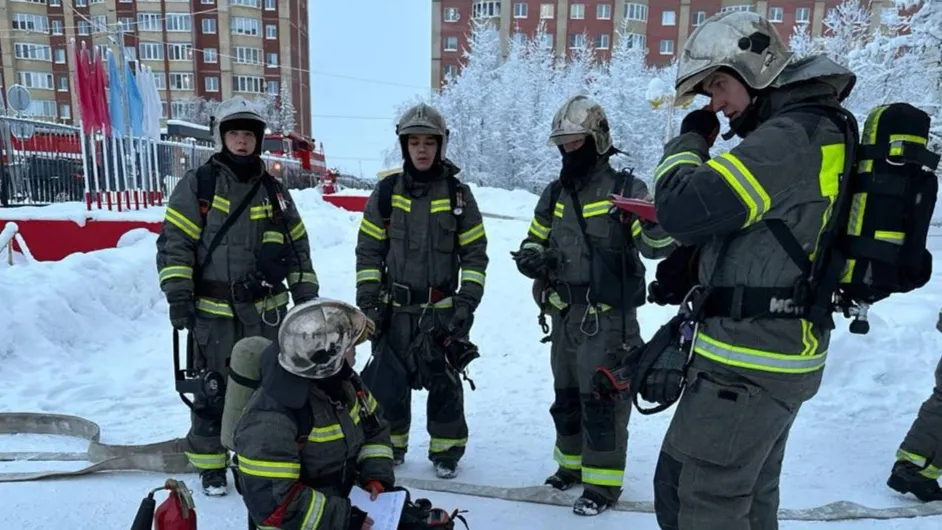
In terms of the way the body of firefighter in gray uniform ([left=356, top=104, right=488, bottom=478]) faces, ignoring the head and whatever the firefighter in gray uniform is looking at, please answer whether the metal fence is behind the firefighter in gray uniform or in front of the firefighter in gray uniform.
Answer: behind

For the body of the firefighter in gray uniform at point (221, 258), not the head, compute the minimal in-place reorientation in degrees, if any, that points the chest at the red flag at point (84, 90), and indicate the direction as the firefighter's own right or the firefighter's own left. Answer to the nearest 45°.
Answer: approximately 180°

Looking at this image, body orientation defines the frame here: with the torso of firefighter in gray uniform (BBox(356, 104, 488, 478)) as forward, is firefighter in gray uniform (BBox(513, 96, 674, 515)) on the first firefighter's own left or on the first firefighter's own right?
on the first firefighter's own left

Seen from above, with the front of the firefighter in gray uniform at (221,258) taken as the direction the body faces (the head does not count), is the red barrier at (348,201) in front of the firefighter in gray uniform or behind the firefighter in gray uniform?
behind

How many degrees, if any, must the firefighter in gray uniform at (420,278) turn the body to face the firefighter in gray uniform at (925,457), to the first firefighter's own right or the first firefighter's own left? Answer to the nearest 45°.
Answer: approximately 90° to the first firefighter's own left

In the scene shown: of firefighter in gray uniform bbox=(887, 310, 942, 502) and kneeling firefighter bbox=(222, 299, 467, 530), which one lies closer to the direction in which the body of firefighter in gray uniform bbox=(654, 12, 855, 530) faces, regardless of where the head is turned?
the kneeling firefighter

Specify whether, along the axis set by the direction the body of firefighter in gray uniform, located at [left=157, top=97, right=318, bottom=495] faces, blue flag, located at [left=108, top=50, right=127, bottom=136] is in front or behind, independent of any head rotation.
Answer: behind

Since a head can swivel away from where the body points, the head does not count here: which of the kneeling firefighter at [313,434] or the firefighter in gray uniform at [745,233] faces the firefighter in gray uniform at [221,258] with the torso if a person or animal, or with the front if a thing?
the firefighter in gray uniform at [745,233]

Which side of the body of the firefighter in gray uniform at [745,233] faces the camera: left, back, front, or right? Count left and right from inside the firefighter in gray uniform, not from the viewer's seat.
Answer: left
